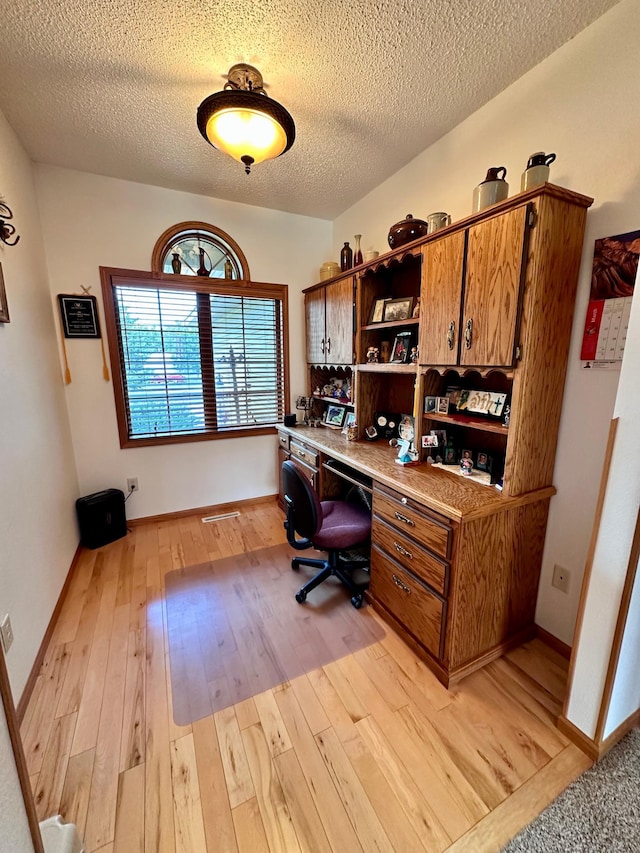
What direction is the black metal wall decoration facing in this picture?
to the viewer's right

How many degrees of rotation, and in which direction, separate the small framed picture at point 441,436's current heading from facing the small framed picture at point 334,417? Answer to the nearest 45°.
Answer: approximately 90° to its right

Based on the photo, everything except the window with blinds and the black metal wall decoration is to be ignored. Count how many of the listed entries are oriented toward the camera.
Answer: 1

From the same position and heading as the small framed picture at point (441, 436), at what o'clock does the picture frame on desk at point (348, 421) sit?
The picture frame on desk is roughly at 3 o'clock from the small framed picture.

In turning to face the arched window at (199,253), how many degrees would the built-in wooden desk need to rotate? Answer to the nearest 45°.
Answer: approximately 90° to its right

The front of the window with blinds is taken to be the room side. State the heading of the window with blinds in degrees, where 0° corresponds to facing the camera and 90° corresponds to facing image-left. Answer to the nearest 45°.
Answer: approximately 0°

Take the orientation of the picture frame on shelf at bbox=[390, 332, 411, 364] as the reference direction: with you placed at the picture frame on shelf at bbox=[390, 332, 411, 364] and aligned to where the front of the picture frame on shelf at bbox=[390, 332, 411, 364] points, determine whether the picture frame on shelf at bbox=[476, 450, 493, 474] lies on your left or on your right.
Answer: on your left
